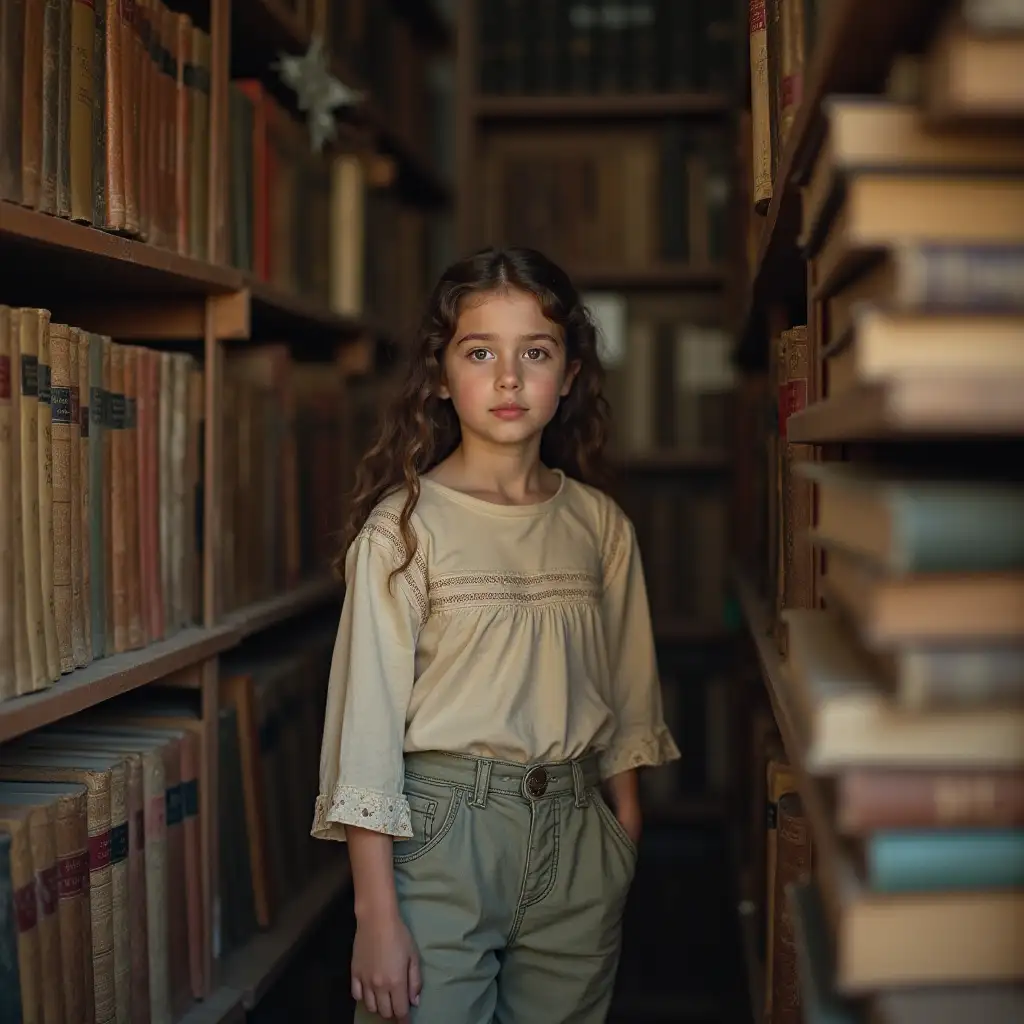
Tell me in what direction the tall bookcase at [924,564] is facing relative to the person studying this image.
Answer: facing the viewer and to the left of the viewer

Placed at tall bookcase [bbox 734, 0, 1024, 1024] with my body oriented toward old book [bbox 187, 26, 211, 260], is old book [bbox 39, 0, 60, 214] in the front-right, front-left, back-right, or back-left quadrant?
front-left

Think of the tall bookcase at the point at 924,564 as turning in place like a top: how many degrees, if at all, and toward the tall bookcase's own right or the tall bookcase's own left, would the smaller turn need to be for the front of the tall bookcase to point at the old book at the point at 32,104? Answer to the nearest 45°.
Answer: approximately 45° to the tall bookcase's own right

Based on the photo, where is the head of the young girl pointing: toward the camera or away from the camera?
toward the camera

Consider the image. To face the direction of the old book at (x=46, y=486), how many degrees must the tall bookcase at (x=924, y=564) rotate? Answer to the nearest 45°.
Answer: approximately 45° to its right

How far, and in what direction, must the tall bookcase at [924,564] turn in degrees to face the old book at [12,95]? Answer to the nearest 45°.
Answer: approximately 45° to its right

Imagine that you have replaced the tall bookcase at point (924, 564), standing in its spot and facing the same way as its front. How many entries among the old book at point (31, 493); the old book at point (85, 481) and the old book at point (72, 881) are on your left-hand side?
0
